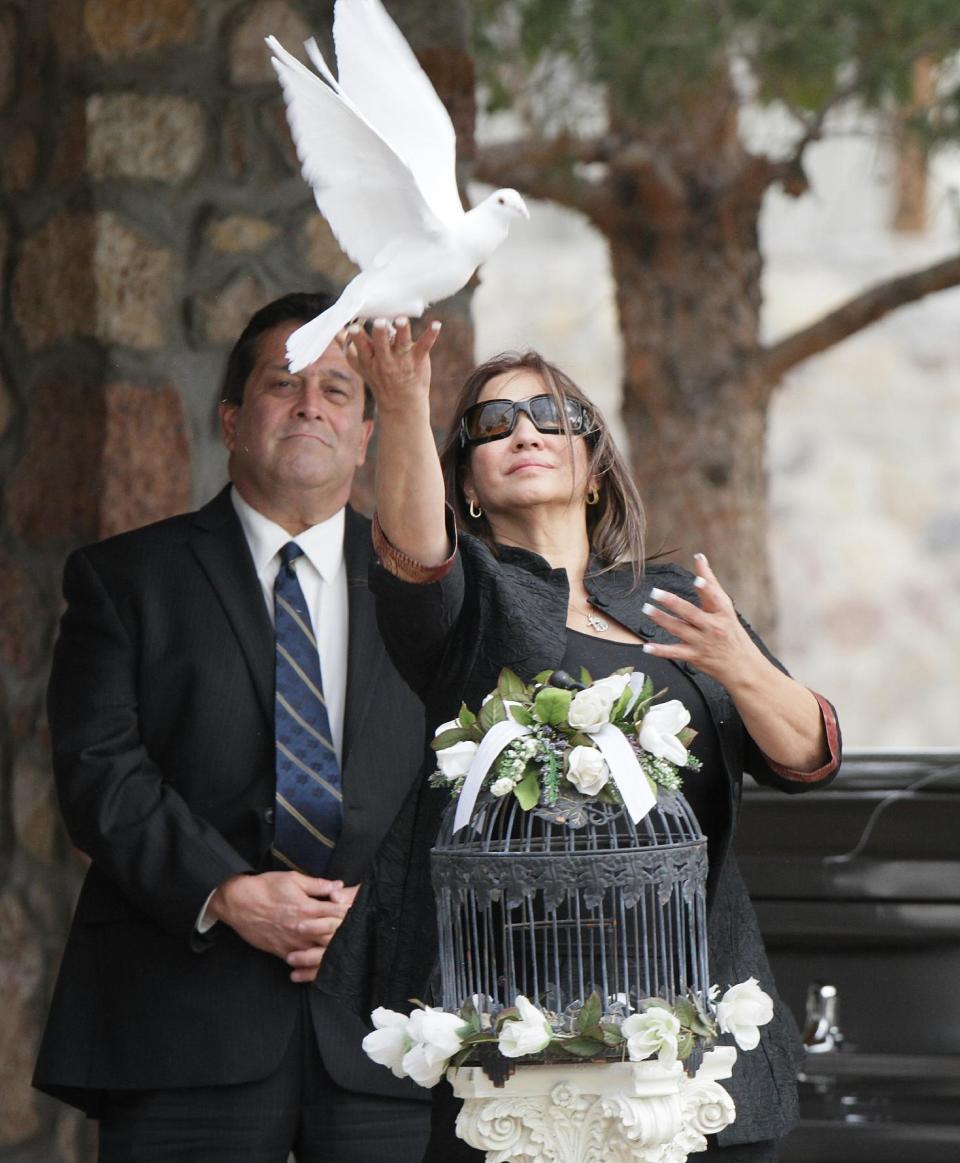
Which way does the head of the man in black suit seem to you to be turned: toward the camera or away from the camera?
toward the camera

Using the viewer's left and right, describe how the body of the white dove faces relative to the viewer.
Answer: facing to the right of the viewer
